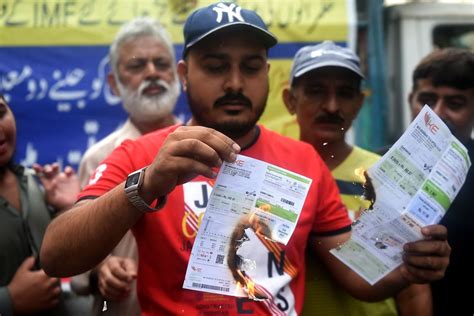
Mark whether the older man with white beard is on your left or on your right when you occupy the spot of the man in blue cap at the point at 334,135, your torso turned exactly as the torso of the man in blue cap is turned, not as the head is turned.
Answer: on your right

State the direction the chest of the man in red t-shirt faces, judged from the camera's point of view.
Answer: toward the camera

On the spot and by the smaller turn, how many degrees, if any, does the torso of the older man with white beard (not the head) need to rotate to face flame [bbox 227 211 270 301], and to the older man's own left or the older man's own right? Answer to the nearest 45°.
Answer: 0° — they already face it

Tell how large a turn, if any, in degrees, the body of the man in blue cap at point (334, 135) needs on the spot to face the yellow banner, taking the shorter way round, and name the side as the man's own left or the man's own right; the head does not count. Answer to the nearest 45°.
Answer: approximately 135° to the man's own right

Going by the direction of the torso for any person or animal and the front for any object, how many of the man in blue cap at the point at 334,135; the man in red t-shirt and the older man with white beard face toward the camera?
3

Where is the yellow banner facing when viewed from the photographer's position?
facing the viewer

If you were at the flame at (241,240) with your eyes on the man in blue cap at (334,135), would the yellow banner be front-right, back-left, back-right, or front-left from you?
front-left

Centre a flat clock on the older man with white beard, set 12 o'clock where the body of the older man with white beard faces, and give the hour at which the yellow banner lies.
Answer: The yellow banner is roughly at 6 o'clock from the older man with white beard.

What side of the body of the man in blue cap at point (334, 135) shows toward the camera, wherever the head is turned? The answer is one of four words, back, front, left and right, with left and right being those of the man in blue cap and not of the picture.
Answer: front

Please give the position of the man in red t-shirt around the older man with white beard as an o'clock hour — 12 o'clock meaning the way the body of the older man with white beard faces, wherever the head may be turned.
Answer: The man in red t-shirt is roughly at 12 o'clock from the older man with white beard.
